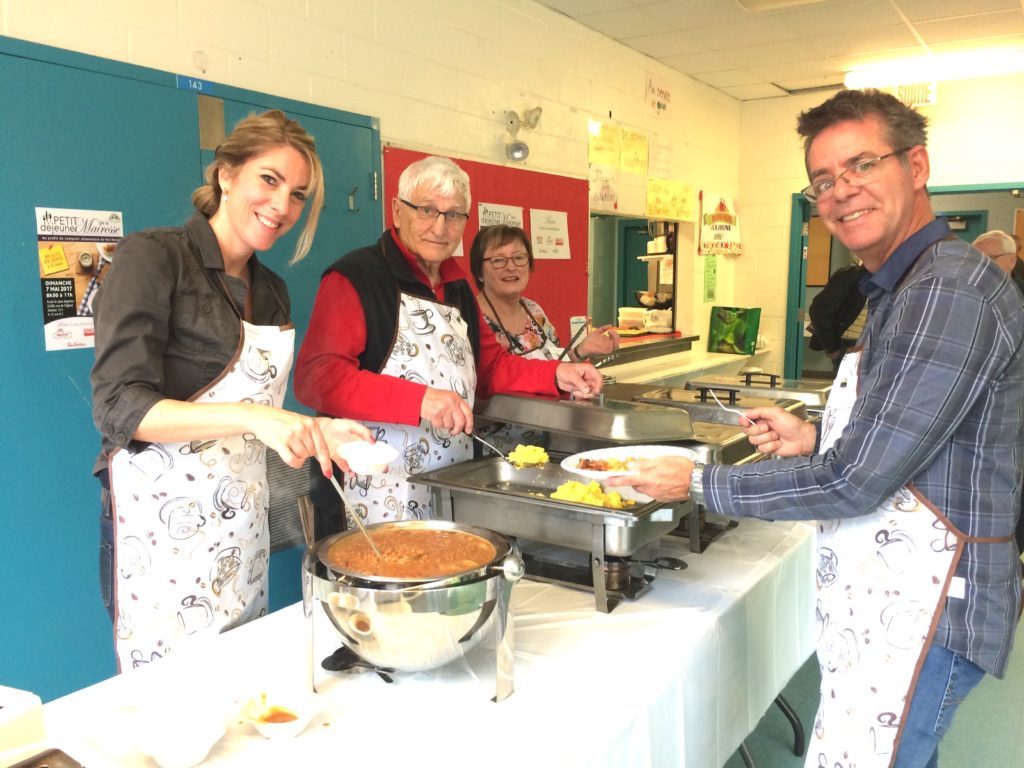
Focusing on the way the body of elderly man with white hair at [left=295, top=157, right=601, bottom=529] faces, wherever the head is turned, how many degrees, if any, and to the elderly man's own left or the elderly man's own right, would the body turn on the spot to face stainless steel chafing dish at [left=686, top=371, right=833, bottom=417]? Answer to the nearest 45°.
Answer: approximately 90° to the elderly man's own left

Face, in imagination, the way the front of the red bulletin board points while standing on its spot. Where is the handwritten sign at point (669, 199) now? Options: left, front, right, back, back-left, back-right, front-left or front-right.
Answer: left

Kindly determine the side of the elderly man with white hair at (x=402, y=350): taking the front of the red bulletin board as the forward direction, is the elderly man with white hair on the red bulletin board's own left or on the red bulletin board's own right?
on the red bulletin board's own right

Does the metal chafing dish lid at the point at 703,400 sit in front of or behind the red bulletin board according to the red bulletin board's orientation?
in front

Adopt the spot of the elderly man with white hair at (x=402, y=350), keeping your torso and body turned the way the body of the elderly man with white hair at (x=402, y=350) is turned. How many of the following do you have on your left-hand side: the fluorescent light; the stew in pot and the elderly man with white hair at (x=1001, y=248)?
2

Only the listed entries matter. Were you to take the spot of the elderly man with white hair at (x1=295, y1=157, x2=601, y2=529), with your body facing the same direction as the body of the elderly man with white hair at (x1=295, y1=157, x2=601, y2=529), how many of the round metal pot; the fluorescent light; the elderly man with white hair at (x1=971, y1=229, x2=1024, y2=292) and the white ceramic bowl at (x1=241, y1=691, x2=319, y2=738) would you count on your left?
2

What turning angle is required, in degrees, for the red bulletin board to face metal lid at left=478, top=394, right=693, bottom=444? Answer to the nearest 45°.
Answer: approximately 45° to its right

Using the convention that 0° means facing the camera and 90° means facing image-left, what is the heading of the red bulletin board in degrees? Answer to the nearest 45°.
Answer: approximately 315°

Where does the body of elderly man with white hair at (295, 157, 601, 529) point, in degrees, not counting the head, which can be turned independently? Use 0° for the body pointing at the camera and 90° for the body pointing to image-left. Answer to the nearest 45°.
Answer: approximately 315°

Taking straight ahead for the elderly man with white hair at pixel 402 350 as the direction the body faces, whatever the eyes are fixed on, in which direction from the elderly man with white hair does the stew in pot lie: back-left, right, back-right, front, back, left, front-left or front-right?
front-right
